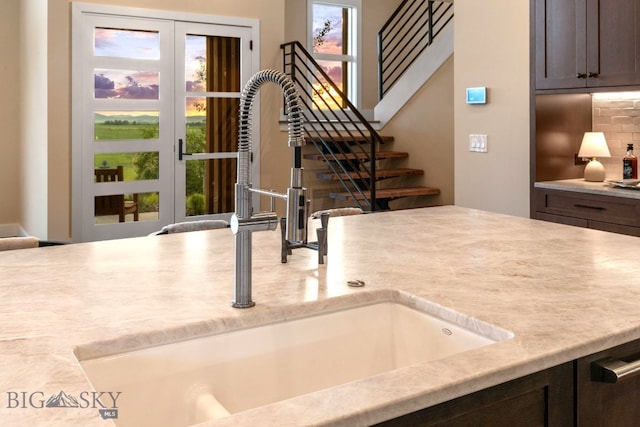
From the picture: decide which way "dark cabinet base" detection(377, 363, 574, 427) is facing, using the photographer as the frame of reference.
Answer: facing the viewer and to the right of the viewer

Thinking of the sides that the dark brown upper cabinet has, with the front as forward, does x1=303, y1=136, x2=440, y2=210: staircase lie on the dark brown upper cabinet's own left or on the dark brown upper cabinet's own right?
on the dark brown upper cabinet's own right

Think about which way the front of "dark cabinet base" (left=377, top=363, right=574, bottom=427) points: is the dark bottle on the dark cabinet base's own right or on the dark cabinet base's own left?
on the dark cabinet base's own left

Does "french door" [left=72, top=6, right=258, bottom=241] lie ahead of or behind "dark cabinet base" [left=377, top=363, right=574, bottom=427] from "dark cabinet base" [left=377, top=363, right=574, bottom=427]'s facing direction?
behind

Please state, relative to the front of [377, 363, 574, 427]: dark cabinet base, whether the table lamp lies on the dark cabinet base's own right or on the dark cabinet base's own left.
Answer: on the dark cabinet base's own left

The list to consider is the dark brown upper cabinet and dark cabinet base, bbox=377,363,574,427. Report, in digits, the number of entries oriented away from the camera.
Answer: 0

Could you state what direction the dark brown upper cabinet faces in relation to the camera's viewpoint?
facing the viewer and to the left of the viewer

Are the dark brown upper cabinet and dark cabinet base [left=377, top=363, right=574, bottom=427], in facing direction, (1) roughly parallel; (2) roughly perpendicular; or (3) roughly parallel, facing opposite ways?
roughly perpendicular

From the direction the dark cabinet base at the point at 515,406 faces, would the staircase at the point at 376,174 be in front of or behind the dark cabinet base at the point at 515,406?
behind
